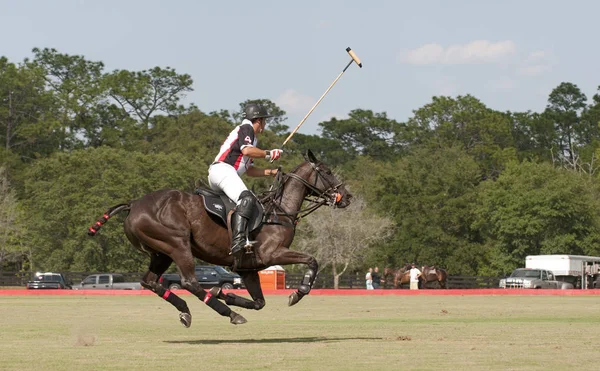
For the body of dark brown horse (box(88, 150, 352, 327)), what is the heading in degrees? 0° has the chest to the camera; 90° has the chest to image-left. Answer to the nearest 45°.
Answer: approximately 270°
